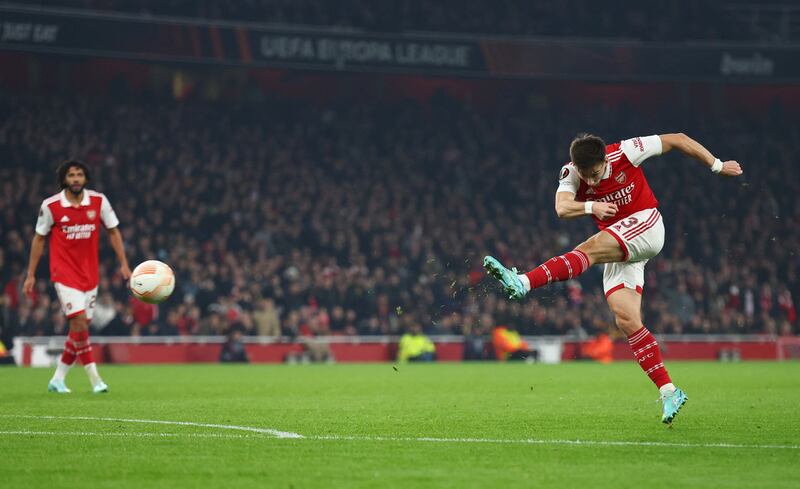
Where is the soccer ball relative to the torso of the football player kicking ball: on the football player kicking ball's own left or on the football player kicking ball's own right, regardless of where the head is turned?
on the football player kicking ball's own right

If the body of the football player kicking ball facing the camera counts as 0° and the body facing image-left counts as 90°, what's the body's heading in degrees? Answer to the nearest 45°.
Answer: approximately 45°
